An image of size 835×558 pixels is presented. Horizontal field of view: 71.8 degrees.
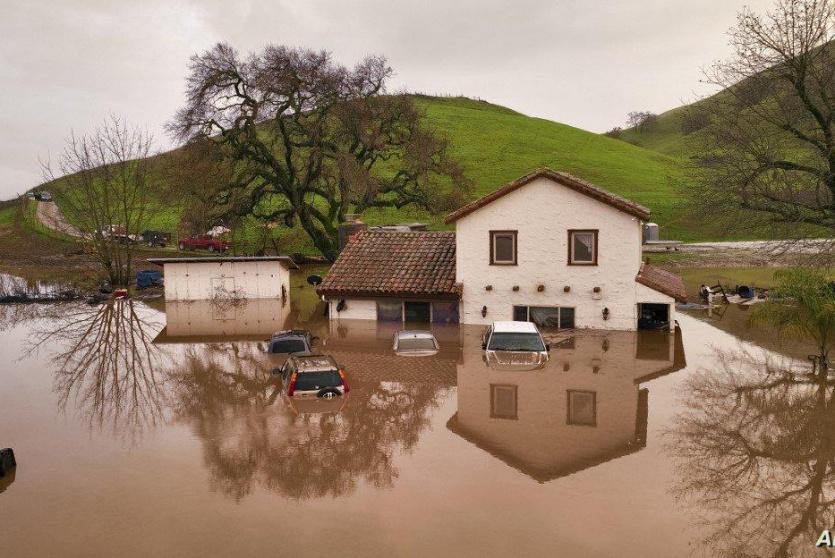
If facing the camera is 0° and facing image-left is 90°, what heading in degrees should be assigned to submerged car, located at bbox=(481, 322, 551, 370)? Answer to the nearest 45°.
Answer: approximately 0°

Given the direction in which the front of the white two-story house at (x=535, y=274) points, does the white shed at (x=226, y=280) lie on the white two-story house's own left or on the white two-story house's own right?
on the white two-story house's own right

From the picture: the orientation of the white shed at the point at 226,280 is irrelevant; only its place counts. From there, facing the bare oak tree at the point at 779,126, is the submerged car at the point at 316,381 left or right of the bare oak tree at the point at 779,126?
right

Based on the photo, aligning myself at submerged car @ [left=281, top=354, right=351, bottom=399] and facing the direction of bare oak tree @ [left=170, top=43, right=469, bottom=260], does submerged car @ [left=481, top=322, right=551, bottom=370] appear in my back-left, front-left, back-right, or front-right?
front-right

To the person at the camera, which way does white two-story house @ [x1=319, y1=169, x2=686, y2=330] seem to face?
facing the viewer

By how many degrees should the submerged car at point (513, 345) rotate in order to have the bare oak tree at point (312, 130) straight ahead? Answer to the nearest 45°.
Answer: approximately 135° to its right

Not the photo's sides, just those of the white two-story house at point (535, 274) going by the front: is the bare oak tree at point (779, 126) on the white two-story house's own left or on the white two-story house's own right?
on the white two-story house's own left
